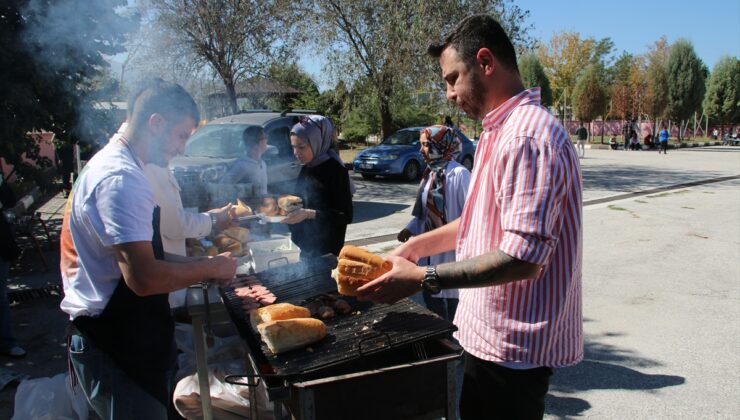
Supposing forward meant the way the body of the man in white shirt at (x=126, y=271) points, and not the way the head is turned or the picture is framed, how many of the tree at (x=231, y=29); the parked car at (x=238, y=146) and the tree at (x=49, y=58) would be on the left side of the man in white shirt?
3

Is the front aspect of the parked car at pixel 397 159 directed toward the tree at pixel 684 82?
no

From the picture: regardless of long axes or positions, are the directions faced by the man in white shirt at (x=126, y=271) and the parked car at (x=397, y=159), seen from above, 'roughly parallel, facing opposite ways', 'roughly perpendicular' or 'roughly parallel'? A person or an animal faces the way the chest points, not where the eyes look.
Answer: roughly parallel, facing opposite ways

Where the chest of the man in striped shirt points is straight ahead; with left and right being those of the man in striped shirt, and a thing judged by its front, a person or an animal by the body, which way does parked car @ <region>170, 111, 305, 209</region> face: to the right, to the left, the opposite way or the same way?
to the left

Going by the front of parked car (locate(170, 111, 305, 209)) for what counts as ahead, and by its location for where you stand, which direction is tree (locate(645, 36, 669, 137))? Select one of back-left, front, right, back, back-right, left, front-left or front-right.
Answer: back

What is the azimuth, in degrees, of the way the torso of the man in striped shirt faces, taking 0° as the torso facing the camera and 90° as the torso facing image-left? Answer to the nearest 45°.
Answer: approximately 90°

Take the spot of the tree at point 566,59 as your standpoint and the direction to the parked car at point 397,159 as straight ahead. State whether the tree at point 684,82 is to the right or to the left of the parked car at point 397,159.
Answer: left

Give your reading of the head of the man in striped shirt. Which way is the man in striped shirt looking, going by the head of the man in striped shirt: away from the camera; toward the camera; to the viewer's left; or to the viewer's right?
to the viewer's left

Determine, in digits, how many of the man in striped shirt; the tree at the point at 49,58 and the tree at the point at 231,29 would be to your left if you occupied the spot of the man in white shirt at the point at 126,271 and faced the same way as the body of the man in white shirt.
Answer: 2

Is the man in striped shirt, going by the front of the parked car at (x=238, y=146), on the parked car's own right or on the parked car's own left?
on the parked car's own left

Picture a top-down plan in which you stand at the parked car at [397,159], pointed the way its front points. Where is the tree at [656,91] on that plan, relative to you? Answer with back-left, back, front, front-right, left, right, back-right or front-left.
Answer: back

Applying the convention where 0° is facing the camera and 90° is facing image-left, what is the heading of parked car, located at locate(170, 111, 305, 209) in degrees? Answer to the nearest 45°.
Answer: approximately 45°

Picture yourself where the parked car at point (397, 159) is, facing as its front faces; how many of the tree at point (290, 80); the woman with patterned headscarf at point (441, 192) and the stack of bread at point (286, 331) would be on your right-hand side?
1

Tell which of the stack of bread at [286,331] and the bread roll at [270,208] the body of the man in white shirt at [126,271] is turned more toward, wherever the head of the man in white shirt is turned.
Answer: the stack of bread

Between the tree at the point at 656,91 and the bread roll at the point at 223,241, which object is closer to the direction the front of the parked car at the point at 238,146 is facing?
the bread roll

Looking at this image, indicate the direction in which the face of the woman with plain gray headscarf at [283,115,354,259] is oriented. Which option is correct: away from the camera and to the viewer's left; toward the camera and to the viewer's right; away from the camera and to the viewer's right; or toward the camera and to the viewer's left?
toward the camera and to the viewer's left

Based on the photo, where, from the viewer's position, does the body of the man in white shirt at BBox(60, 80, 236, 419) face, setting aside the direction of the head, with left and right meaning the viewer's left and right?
facing to the right of the viewer

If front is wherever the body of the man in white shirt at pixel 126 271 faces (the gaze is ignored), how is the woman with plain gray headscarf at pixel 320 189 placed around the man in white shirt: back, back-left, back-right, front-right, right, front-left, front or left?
front-left

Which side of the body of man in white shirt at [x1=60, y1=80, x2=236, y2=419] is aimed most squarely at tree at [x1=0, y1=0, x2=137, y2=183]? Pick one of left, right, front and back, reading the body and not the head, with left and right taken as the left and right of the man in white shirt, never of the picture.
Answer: left
